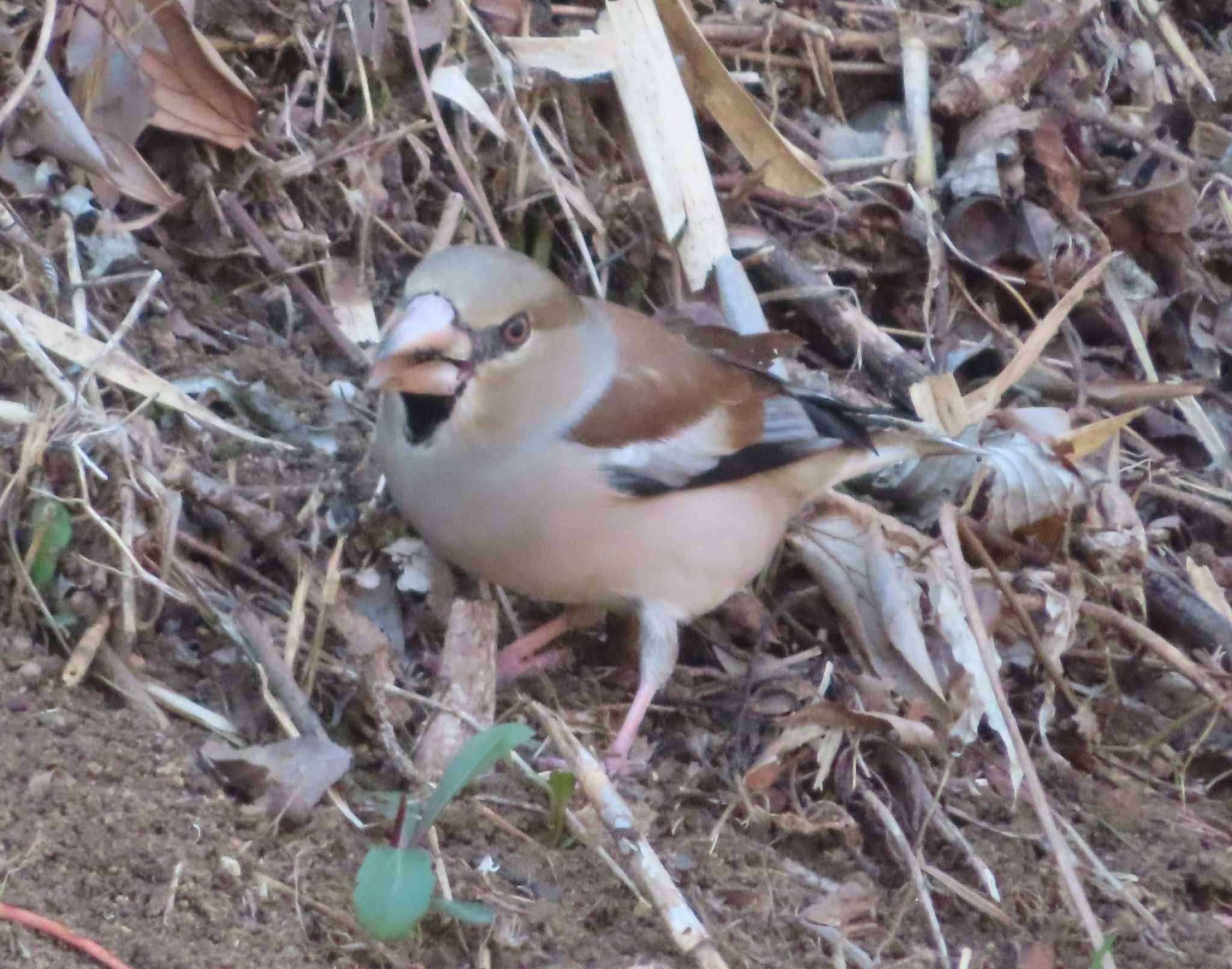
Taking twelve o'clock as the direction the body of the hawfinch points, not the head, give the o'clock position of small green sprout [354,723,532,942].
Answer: The small green sprout is roughly at 11 o'clock from the hawfinch.

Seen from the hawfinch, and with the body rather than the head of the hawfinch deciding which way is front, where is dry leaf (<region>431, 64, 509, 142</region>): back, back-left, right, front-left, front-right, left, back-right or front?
back-right

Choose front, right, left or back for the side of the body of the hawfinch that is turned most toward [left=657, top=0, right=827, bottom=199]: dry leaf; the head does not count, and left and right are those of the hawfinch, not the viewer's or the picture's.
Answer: back

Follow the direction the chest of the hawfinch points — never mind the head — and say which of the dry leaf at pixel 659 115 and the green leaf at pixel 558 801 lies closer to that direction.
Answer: the green leaf

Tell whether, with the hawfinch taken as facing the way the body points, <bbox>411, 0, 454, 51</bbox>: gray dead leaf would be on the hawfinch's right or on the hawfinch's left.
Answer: on the hawfinch's right

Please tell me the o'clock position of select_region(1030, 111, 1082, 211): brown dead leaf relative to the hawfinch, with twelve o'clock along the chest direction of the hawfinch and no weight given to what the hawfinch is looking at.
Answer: The brown dead leaf is roughly at 6 o'clock from the hawfinch.

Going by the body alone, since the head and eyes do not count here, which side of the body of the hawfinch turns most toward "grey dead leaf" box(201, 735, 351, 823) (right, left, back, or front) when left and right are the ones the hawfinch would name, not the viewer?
front

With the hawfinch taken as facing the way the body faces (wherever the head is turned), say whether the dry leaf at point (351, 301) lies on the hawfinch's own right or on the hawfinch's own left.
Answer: on the hawfinch's own right

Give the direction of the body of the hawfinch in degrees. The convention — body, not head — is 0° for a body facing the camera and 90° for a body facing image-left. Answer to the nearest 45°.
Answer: approximately 45°

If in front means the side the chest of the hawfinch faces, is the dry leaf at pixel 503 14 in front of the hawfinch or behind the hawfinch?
behind

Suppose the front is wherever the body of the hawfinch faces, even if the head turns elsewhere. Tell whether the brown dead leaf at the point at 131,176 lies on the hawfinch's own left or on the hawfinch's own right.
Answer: on the hawfinch's own right

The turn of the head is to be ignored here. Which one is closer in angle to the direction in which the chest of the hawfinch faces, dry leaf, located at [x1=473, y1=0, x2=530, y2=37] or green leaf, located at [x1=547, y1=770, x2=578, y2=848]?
the green leaf

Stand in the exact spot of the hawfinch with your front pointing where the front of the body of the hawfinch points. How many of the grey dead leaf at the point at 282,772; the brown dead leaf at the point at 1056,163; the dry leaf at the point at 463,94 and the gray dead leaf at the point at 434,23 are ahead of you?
1
